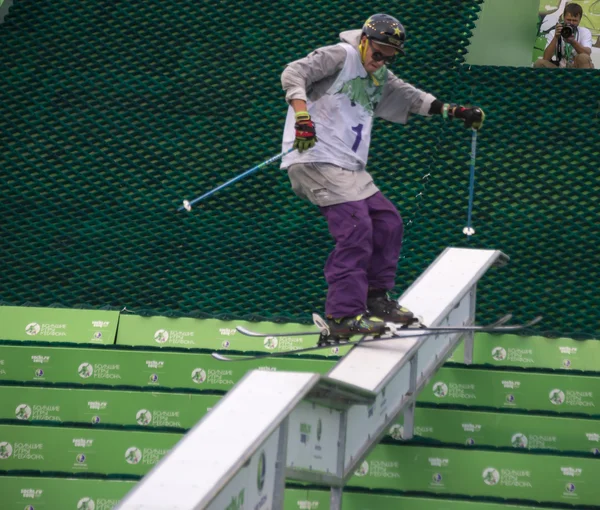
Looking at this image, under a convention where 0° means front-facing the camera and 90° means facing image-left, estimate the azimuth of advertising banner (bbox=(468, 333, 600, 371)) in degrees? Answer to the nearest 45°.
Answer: approximately 0°

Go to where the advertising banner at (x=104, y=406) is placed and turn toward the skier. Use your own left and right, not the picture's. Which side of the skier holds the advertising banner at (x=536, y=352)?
left

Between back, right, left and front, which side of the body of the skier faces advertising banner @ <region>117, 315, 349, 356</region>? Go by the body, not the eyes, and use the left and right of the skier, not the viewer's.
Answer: back

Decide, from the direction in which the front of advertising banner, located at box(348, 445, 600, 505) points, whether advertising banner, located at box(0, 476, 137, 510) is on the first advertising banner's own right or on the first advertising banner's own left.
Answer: on the first advertising banner's own right

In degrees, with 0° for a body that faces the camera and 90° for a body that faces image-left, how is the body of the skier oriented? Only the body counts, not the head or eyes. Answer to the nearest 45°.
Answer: approximately 315°
